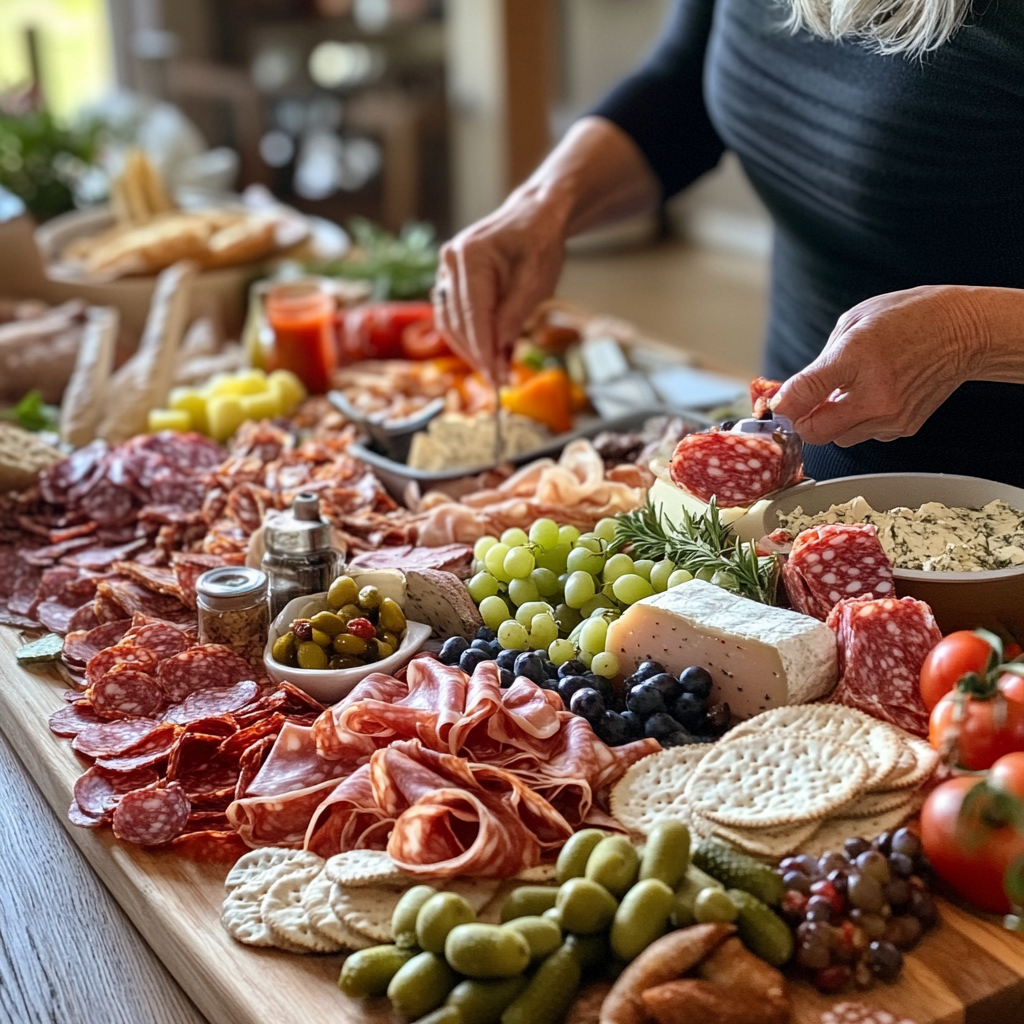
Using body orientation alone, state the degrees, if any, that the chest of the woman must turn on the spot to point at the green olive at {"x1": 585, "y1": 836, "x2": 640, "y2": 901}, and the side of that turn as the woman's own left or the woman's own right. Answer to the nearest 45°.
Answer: approximately 45° to the woman's own left

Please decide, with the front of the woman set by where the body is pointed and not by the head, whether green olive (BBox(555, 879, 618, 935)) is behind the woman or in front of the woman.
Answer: in front

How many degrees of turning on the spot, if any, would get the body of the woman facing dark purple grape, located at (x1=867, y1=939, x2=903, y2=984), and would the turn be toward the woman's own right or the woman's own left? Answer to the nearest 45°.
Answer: approximately 45° to the woman's own left

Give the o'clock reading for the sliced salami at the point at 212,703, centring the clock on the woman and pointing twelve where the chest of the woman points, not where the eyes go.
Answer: The sliced salami is roughly at 12 o'clock from the woman.

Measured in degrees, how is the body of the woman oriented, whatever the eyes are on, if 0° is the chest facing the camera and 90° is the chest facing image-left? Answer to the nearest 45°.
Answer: approximately 45°

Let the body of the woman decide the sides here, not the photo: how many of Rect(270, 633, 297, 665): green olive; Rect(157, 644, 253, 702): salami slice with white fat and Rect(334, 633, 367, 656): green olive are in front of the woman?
3

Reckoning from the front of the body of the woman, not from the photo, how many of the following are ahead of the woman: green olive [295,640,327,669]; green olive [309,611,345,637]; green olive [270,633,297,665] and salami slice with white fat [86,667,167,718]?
4

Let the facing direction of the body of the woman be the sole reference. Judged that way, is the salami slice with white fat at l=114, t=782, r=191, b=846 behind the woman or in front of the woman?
in front

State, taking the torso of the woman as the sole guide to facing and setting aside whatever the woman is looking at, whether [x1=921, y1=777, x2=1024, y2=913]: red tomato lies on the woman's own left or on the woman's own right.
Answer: on the woman's own left

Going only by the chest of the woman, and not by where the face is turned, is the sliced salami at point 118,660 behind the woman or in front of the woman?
in front

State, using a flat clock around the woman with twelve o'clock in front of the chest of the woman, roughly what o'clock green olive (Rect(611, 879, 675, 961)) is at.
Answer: The green olive is roughly at 11 o'clock from the woman.

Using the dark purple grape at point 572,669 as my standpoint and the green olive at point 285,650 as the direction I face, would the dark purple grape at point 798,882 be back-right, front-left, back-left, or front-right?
back-left

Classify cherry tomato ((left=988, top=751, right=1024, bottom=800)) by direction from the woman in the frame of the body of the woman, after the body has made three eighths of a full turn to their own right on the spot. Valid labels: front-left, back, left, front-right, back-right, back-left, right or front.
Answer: back

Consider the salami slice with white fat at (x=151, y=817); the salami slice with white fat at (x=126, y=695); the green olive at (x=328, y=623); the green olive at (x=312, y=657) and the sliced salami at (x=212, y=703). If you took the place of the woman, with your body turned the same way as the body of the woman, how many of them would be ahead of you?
5
